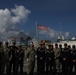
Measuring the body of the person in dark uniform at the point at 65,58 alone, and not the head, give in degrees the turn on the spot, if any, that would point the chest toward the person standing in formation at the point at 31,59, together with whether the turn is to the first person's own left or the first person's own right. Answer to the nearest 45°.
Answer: approximately 45° to the first person's own right

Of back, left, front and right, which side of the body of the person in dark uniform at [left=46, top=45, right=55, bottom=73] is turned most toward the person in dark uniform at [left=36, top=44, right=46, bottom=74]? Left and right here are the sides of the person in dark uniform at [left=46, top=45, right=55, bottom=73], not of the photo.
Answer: right

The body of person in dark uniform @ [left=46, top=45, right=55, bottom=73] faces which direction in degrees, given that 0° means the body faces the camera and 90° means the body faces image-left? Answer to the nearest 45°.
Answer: approximately 0°

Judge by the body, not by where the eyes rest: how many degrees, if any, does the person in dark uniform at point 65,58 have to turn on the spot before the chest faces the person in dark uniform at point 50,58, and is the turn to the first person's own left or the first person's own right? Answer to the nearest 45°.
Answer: approximately 90° to the first person's own right

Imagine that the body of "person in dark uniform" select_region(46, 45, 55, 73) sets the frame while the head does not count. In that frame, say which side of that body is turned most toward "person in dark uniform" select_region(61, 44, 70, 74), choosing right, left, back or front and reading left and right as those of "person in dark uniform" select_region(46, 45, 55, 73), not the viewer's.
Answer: left

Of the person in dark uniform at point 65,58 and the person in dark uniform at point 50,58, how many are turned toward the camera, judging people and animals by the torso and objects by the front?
2

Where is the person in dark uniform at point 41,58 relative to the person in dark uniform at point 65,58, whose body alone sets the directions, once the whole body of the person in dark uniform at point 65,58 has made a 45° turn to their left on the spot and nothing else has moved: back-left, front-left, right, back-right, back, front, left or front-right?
back-right
